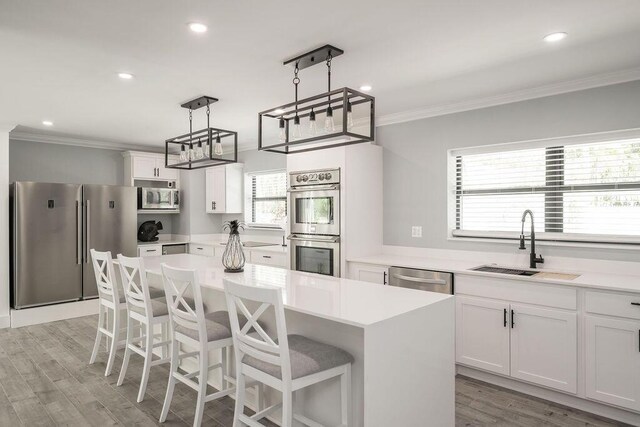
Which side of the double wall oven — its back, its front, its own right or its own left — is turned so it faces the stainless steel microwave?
right

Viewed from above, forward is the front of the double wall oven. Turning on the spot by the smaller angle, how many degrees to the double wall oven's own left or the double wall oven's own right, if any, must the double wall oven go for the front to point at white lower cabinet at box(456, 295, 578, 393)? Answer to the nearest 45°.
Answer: approximately 90° to the double wall oven's own left

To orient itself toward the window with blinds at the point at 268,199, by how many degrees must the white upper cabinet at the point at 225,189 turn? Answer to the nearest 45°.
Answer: approximately 90° to its left

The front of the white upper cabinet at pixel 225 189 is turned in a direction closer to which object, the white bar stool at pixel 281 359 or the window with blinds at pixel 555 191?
the white bar stool
